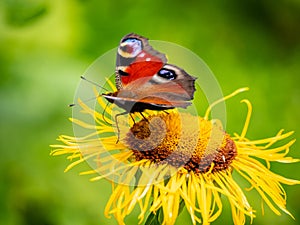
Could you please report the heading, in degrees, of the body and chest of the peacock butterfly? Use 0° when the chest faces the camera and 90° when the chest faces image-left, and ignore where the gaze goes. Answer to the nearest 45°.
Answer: approximately 90°
